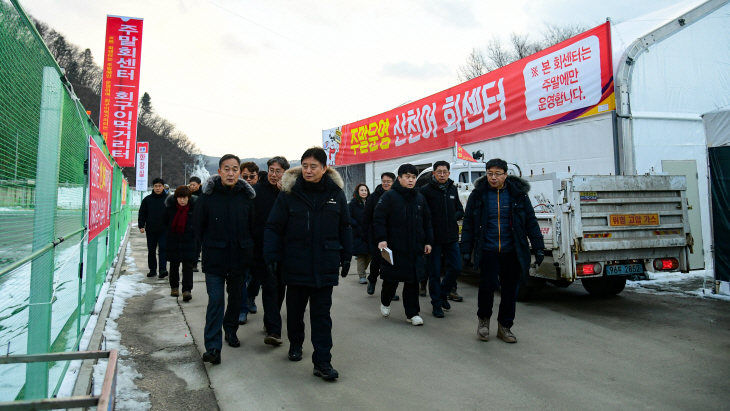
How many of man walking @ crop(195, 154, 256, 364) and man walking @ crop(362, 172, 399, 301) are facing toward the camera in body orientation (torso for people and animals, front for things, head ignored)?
2

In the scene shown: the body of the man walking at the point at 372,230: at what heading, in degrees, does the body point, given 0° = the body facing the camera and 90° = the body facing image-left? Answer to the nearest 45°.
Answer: approximately 0°

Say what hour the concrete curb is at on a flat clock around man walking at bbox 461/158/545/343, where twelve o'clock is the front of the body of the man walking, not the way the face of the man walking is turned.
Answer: The concrete curb is roughly at 2 o'clock from the man walking.

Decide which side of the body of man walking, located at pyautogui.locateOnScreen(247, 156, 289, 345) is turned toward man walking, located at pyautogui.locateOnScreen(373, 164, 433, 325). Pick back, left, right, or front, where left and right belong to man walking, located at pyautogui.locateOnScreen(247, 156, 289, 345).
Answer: left

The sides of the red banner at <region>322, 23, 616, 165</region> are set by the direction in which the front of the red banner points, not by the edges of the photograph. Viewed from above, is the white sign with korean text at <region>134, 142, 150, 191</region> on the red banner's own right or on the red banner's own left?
on the red banner's own right

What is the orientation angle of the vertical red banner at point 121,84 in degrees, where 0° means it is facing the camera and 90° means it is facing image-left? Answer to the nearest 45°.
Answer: approximately 0°
